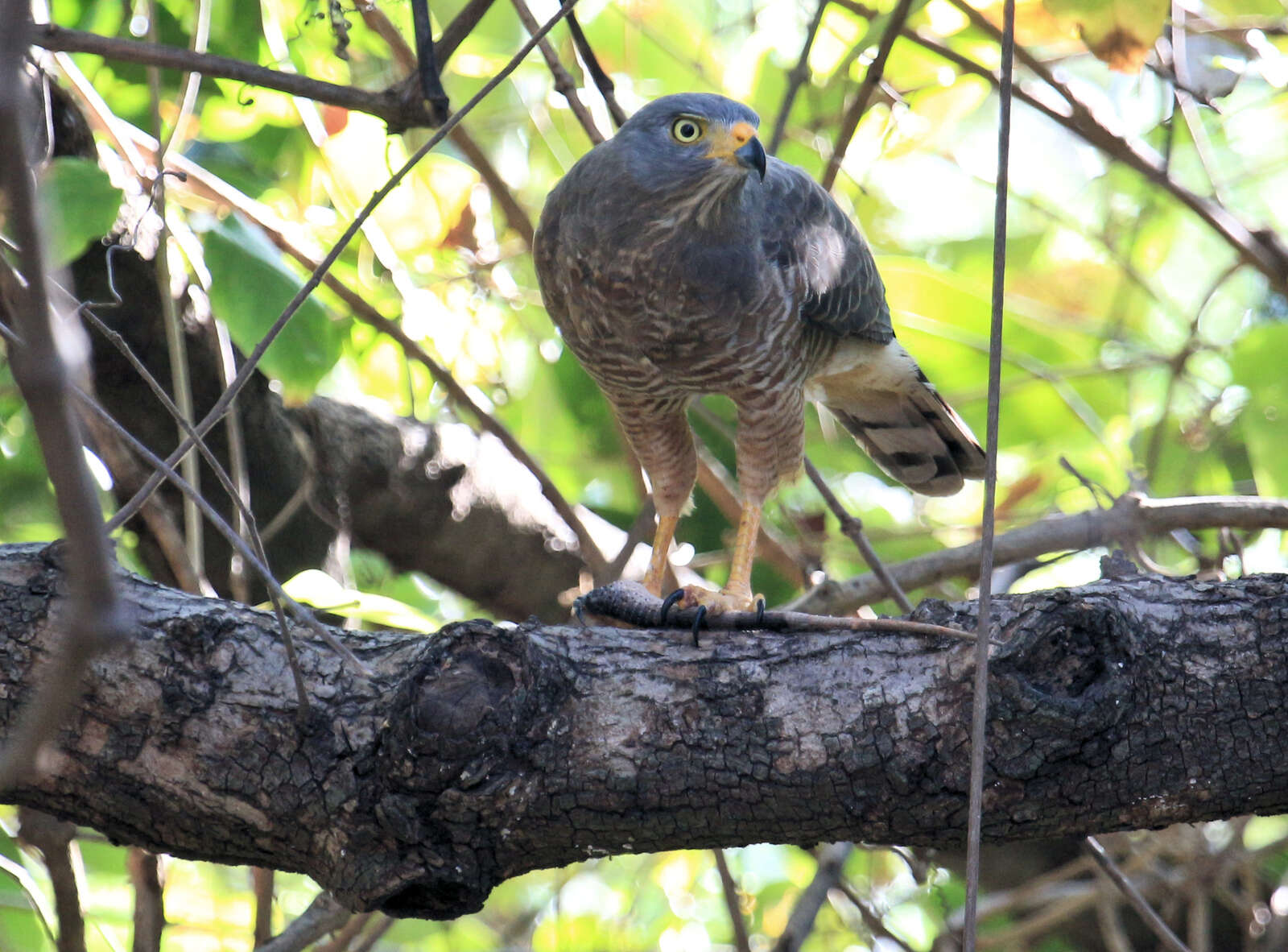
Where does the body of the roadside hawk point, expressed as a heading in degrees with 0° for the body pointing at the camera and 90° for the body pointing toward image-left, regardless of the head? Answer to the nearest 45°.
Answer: approximately 45°

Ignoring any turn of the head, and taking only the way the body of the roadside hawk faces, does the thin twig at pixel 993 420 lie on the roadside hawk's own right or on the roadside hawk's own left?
on the roadside hawk's own left
